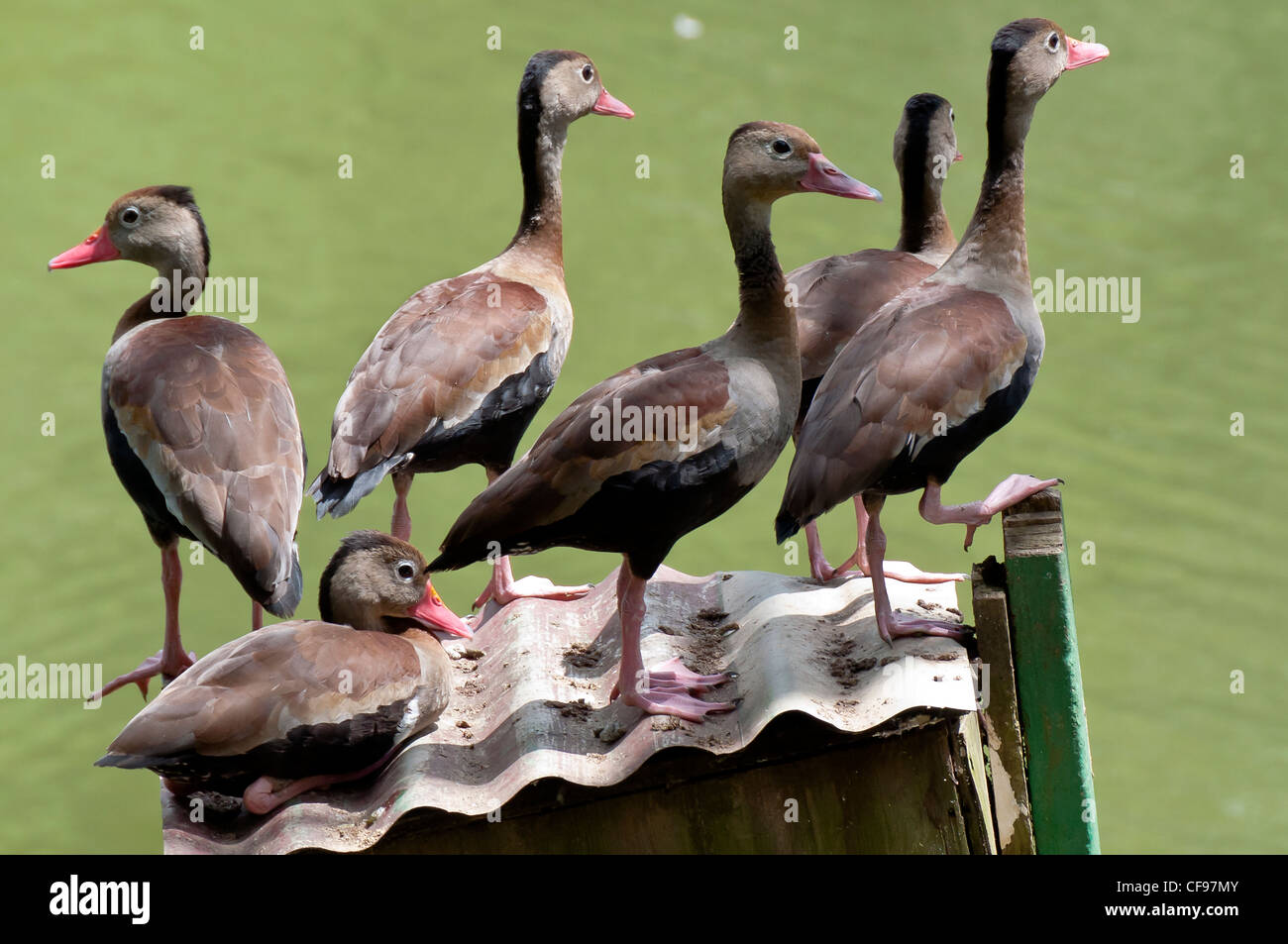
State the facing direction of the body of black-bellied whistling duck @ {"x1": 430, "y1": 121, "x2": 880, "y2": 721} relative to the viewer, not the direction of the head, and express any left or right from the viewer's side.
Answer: facing to the right of the viewer

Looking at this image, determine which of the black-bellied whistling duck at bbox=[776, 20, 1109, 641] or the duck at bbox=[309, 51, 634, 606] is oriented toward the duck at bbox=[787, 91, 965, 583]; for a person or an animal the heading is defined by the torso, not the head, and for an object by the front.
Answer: the duck at bbox=[309, 51, 634, 606]

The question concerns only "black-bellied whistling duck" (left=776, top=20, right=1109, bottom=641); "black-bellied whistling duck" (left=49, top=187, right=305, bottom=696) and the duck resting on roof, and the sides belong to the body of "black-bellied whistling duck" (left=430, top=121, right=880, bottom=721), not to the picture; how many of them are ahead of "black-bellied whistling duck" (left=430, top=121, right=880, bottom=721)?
1

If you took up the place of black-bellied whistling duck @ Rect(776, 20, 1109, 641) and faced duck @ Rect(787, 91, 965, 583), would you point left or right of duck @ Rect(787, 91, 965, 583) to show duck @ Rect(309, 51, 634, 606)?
left

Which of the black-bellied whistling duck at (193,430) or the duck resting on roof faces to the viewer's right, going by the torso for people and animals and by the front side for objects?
the duck resting on roof

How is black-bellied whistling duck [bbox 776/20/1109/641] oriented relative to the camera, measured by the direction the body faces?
to the viewer's right

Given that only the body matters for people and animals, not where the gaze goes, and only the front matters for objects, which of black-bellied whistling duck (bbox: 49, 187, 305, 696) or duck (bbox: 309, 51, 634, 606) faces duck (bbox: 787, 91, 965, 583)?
duck (bbox: 309, 51, 634, 606)

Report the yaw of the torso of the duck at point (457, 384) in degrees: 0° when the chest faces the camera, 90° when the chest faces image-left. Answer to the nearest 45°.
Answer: approximately 270°

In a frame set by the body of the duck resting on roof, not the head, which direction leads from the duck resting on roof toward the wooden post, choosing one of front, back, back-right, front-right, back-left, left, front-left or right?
front

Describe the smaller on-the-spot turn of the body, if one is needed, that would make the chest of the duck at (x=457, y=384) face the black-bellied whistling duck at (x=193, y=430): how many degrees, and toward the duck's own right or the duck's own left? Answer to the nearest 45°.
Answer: approximately 180°

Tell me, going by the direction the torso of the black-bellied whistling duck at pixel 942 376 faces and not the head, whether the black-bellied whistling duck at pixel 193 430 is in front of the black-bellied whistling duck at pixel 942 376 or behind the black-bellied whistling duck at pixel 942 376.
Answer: behind

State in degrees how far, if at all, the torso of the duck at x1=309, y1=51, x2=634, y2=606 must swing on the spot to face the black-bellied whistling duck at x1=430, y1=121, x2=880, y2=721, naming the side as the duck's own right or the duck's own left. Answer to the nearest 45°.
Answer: approximately 45° to the duck's own right

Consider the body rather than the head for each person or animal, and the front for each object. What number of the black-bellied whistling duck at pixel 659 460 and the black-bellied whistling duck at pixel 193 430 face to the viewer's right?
1

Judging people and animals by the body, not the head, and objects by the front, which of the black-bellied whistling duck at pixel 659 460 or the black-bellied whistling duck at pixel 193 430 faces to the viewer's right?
the black-bellied whistling duck at pixel 659 460

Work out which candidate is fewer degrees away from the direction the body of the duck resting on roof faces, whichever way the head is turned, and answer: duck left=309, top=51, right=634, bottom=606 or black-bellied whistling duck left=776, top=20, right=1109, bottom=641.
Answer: the black-bellied whistling duck

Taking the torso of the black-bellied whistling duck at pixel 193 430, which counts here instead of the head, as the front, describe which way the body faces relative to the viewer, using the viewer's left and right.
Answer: facing away from the viewer and to the left of the viewer
